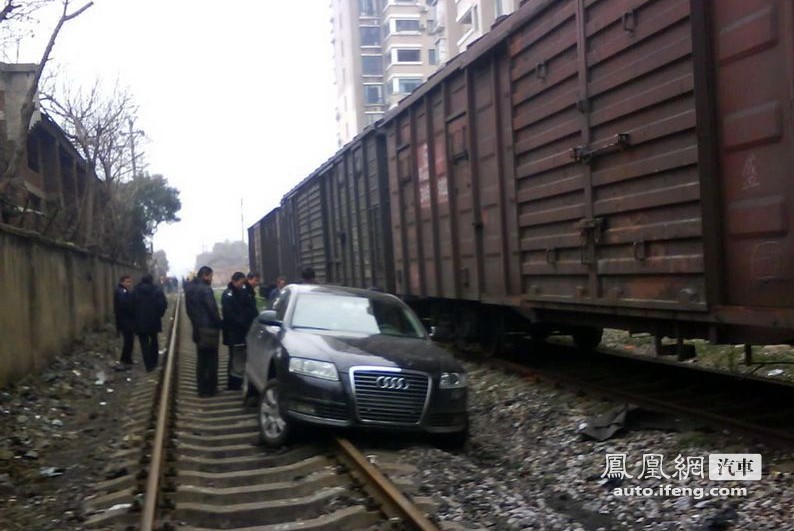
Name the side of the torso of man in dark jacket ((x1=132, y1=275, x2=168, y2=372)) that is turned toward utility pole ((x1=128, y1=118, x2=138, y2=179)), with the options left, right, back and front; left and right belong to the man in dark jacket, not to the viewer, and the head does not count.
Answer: front

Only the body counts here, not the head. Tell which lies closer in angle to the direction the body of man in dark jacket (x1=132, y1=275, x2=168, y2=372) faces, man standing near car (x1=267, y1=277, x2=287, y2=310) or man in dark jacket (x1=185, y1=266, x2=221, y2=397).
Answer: the man standing near car

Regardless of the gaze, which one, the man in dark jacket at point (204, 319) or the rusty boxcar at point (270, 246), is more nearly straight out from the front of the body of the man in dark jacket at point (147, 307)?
the rusty boxcar

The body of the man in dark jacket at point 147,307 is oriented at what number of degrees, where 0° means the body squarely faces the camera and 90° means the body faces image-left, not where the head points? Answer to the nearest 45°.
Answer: approximately 180°

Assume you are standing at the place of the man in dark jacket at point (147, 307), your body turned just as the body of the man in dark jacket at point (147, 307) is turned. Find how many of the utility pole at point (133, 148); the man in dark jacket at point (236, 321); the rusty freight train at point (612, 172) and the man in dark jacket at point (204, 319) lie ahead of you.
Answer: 1

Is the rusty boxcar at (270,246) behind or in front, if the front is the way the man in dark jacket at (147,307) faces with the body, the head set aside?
in front

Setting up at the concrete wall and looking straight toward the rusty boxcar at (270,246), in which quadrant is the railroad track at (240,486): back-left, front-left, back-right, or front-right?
back-right

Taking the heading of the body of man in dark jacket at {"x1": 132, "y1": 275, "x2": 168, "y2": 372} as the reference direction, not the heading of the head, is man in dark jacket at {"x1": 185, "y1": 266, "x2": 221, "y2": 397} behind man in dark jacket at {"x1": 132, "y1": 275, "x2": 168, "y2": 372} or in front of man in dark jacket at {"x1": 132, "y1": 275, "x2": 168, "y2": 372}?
behind

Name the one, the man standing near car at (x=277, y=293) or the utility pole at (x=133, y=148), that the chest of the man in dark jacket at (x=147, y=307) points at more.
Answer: the utility pole

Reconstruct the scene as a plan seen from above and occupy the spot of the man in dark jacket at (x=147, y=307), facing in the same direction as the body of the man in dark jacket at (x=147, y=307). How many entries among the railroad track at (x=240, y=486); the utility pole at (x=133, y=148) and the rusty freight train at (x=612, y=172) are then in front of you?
1

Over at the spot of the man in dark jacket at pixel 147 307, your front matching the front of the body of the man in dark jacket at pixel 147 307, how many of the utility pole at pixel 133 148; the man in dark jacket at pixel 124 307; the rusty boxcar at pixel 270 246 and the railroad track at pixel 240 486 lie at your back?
1

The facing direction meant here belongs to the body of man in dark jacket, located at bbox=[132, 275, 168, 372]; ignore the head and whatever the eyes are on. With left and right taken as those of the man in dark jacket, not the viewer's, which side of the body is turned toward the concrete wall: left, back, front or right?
left
